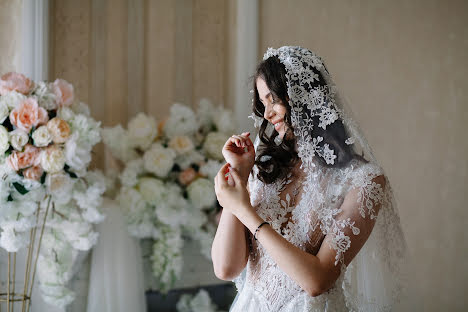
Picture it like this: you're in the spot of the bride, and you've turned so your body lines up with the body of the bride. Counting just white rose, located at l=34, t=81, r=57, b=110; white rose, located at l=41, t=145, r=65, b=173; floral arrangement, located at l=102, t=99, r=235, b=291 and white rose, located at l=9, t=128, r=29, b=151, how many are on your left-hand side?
0

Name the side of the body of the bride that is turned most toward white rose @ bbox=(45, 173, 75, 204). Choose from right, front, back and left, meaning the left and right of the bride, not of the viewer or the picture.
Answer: right

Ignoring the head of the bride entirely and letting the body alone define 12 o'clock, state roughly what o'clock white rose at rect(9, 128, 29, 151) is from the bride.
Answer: The white rose is roughly at 2 o'clock from the bride.

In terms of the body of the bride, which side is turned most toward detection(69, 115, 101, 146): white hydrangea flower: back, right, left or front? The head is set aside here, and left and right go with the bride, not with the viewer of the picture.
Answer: right

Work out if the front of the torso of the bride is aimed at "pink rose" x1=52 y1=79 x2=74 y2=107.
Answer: no

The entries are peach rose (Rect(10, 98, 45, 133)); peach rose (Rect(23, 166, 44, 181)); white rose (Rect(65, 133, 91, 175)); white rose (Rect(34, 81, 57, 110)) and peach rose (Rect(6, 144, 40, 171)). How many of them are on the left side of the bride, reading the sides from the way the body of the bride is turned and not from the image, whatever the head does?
0

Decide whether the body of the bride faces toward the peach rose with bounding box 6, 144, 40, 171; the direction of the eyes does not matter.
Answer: no

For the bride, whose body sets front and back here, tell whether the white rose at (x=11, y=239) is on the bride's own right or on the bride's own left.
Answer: on the bride's own right

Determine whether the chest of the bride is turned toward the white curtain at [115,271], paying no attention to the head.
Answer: no

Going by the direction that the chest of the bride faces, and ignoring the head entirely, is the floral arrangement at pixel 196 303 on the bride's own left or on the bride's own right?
on the bride's own right

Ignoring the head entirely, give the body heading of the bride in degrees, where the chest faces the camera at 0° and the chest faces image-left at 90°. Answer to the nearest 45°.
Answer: approximately 45°

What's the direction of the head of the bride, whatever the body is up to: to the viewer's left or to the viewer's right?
to the viewer's left

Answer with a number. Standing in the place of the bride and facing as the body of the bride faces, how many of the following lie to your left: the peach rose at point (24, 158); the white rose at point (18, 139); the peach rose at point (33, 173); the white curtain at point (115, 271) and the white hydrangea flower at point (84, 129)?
0

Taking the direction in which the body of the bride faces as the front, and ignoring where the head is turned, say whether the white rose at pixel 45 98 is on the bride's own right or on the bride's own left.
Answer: on the bride's own right
